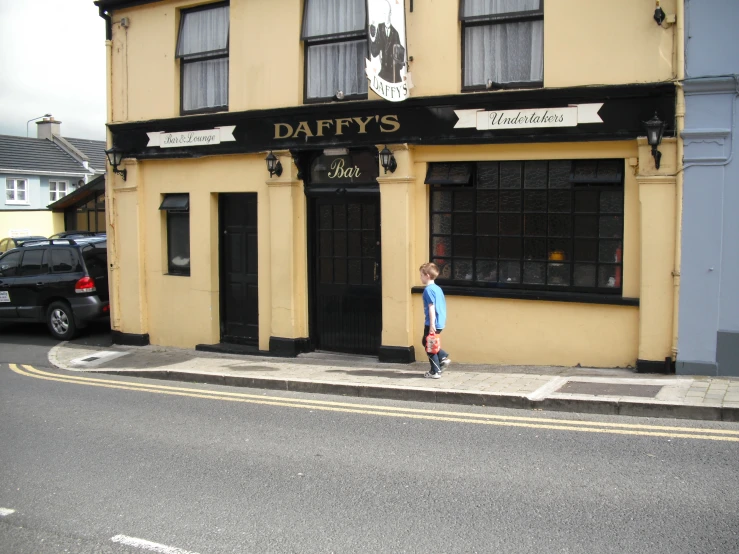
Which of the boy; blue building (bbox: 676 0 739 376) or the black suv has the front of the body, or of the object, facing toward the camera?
the blue building

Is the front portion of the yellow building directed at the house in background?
no

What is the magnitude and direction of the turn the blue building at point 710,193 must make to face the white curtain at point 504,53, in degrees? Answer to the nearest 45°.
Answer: approximately 90° to its right

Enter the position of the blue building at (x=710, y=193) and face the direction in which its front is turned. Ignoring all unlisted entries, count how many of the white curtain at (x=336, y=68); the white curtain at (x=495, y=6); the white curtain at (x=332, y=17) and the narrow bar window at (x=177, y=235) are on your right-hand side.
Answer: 4

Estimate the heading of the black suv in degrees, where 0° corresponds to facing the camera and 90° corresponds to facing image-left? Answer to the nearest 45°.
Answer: approximately 135°

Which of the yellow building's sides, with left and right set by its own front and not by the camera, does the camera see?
front

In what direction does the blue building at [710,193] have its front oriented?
toward the camera

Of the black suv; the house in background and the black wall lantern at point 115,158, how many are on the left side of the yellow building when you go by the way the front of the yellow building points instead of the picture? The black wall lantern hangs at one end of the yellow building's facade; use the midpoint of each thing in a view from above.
0

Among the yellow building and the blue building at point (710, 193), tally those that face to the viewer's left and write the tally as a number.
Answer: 0

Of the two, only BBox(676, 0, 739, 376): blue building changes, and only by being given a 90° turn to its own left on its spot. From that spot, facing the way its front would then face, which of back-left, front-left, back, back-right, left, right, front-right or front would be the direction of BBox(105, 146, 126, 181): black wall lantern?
back

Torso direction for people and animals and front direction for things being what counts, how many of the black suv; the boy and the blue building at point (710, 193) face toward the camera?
1

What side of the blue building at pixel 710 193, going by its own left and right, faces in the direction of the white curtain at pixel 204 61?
right
